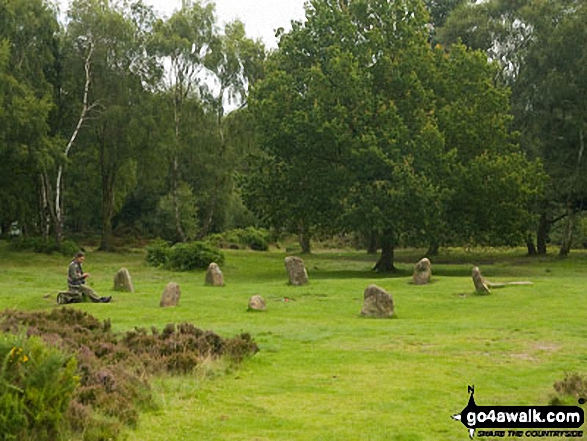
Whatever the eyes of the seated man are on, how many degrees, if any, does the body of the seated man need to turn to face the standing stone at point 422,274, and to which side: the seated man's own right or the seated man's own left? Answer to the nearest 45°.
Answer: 0° — they already face it

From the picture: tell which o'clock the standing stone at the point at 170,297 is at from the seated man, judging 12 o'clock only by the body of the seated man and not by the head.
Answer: The standing stone is roughly at 1 o'clock from the seated man.

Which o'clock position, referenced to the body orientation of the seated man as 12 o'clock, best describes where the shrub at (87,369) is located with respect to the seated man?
The shrub is roughly at 3 o'clock from the seated man.

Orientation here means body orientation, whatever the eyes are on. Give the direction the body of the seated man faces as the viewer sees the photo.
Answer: to the viewer's right

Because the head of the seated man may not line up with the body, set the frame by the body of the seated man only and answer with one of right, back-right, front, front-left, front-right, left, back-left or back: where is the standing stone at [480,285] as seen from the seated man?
front

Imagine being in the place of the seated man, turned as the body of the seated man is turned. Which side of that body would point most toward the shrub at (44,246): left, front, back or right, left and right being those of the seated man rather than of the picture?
left

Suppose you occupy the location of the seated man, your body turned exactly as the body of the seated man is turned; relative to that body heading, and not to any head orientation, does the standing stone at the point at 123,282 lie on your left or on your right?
on your left

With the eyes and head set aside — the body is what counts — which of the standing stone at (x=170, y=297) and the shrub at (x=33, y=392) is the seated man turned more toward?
the standing stone

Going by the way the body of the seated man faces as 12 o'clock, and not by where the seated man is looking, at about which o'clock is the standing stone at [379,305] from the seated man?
The standing stone is roughly at 1 o'clock from the seated man.

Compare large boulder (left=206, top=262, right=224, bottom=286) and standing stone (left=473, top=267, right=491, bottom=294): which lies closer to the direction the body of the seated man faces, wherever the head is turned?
the standing stone

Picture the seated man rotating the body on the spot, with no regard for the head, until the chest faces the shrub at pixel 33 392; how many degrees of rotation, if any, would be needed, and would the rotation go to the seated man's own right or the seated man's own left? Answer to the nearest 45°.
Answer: approximately 90° to the seated man's own right
